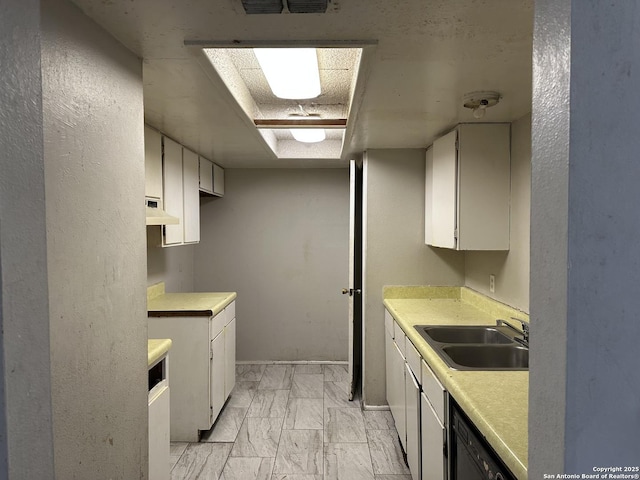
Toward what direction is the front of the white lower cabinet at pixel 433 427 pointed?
to the viewer's left

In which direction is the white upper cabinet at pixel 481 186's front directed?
to the viewer's left

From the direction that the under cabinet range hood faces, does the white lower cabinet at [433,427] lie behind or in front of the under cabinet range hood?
in front

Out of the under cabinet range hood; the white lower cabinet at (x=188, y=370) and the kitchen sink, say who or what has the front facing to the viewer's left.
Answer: the kitchen sink

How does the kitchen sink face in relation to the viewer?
to the viewer's left

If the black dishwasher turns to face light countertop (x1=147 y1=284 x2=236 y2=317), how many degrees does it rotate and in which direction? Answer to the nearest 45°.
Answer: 0° — it already faces it

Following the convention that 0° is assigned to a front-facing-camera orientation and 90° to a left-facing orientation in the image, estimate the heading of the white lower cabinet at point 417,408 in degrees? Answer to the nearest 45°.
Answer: approximately 90°

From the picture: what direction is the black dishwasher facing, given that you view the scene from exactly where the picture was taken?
facing to the left of the viewer

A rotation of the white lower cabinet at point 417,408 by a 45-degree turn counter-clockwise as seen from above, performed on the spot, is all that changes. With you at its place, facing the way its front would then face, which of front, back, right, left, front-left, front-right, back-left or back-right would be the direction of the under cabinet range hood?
front-right

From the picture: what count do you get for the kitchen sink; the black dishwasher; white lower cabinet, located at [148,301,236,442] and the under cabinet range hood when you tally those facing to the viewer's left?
2

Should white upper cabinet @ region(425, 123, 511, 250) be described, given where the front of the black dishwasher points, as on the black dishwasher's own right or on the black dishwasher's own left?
on the black dishwasher's own right

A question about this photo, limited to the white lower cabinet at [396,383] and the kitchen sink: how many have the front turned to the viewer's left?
2

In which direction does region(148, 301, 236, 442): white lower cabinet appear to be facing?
to the viewer's right

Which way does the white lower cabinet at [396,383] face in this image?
to the viewer's left
